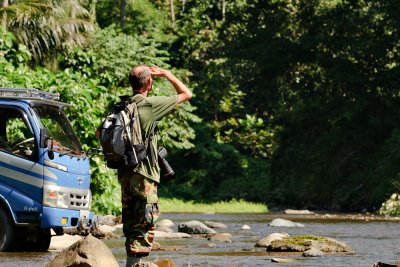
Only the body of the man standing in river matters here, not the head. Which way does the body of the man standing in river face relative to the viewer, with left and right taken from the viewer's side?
facing away from the viewer and to the right of the viewer

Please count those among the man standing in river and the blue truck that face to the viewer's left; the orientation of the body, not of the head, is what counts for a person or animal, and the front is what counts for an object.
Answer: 0

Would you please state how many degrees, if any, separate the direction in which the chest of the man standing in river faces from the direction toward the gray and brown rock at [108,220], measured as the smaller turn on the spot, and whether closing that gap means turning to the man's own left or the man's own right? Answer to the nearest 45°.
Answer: approximately 45° to the man's own left

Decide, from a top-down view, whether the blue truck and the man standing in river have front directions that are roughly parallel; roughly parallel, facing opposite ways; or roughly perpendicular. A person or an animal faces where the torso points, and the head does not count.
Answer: roughly perpendicular

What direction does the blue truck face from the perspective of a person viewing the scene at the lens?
facing the viewer and to the right of the viewer

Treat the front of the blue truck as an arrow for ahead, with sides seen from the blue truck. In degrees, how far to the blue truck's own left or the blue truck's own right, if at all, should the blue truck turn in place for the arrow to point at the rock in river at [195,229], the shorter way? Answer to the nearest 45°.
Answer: approximately 90° to the blue truck's own left

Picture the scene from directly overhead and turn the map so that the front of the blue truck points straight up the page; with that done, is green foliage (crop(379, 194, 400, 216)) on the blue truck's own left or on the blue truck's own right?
on the blue truck's own left

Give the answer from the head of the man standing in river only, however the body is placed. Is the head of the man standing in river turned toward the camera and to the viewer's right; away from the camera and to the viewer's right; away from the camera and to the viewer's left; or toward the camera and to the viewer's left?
away from the camera and to the viewer's right
